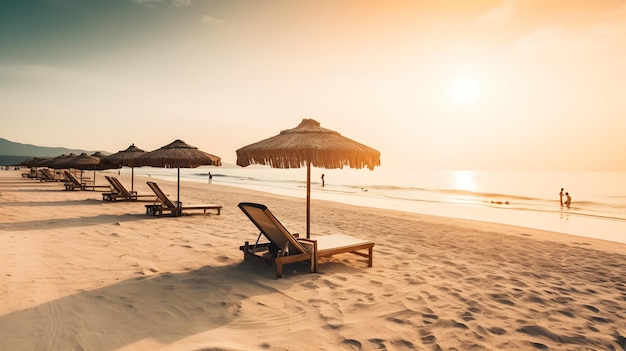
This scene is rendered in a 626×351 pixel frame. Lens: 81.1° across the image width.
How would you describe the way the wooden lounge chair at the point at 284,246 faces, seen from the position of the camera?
facing away from the viewer and to the right of the viewer

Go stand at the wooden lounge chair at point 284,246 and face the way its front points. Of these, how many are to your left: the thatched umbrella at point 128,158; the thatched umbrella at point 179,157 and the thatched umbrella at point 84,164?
3

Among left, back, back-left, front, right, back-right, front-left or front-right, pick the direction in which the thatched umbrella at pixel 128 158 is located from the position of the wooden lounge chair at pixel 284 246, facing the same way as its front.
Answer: left

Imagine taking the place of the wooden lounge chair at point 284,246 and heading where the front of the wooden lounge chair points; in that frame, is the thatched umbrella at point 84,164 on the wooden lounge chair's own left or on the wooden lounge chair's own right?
on the wooden lounge chair's own left

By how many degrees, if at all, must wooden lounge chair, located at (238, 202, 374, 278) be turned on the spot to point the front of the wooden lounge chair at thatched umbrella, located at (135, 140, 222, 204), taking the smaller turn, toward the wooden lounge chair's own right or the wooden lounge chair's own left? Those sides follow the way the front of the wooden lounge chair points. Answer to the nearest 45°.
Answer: approximately 90° to the wooden lounge chair's own left
